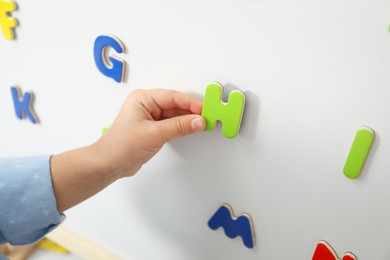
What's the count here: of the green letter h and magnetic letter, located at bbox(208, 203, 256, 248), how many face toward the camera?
2

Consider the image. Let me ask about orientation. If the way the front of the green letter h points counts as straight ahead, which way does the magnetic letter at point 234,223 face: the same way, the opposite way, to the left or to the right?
the same way

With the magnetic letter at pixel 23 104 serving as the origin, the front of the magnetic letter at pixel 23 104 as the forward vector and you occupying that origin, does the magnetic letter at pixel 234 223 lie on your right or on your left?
on your left

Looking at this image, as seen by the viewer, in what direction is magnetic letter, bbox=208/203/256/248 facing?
toward the camera

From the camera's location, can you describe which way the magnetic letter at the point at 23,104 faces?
facing the viewer and to the left of the viewer

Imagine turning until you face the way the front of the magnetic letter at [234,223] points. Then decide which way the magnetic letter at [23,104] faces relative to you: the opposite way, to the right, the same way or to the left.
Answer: the same way

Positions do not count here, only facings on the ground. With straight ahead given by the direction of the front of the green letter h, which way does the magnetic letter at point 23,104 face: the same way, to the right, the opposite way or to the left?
the same way

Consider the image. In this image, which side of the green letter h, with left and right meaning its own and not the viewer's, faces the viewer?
front
